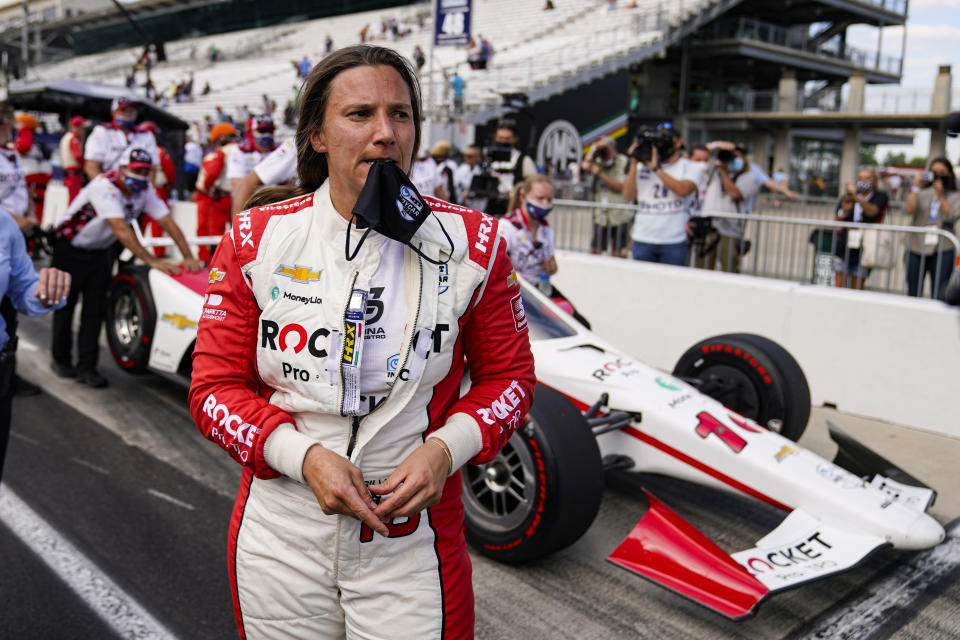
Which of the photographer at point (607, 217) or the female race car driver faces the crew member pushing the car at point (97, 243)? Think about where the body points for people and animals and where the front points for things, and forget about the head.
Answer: the photographer

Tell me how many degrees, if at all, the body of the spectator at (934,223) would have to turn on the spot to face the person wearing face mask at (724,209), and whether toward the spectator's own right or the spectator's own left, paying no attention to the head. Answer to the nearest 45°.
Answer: approximately 45° to the spectator's own right

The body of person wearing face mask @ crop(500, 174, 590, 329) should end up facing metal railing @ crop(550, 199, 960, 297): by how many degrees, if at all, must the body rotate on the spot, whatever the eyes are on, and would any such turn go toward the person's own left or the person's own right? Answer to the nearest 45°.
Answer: approximately 90° to the person's own left

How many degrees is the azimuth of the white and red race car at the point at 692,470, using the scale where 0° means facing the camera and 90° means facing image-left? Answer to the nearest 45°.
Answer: approximately 315°

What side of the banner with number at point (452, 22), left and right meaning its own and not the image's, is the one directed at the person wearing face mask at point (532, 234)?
front

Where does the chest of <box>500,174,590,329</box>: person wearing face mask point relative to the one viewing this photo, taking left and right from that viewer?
facing the viewer and to the right of the viewer

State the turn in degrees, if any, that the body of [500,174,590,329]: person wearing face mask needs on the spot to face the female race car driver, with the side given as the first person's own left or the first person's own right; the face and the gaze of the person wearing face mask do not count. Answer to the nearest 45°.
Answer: approximately 45° to the first person's own right

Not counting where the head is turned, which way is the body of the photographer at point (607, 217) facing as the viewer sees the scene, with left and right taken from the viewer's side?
facing the viewer and to the left of the viewer

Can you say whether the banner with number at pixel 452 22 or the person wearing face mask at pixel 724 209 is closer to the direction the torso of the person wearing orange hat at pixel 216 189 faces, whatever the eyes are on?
the person wearing face mask

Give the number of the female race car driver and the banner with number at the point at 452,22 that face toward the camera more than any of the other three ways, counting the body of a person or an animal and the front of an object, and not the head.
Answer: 2

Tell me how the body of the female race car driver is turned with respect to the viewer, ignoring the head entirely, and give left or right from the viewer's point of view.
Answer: facing the viewer
